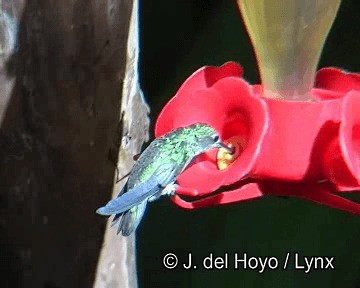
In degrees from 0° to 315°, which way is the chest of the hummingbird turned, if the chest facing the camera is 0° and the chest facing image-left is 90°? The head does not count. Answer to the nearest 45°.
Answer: approximately 270°
